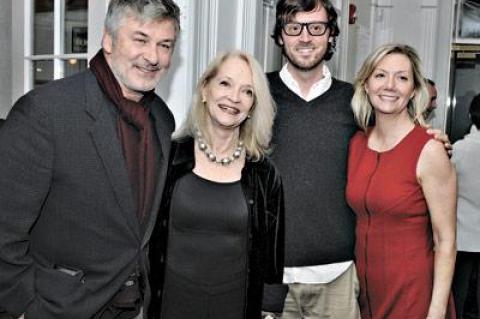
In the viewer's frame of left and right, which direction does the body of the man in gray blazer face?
facing the viewer and to the right of the viewer

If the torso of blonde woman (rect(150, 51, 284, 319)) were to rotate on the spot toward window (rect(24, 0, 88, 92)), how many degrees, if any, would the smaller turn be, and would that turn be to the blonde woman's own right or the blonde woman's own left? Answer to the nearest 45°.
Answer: approximately 135° to the blonde woman's own right

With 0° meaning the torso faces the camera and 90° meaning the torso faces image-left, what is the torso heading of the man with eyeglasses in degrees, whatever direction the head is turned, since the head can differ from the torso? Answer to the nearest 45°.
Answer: approximately 0°

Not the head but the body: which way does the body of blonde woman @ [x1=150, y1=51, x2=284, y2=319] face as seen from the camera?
toward the camera

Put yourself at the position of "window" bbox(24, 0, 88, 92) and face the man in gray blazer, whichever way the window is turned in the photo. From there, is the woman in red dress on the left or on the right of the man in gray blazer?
left

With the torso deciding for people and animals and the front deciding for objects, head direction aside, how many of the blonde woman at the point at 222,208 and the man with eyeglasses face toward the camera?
2

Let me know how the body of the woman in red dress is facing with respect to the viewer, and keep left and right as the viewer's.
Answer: facing the viewer and to the left of the viewer

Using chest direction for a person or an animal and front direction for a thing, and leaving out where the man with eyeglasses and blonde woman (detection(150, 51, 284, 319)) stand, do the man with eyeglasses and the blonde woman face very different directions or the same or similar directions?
same or similar directions

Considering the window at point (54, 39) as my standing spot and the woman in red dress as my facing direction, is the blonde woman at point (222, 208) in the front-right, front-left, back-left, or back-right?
front-right

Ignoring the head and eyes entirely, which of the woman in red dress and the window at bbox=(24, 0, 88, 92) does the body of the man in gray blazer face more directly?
the woman in red dress
